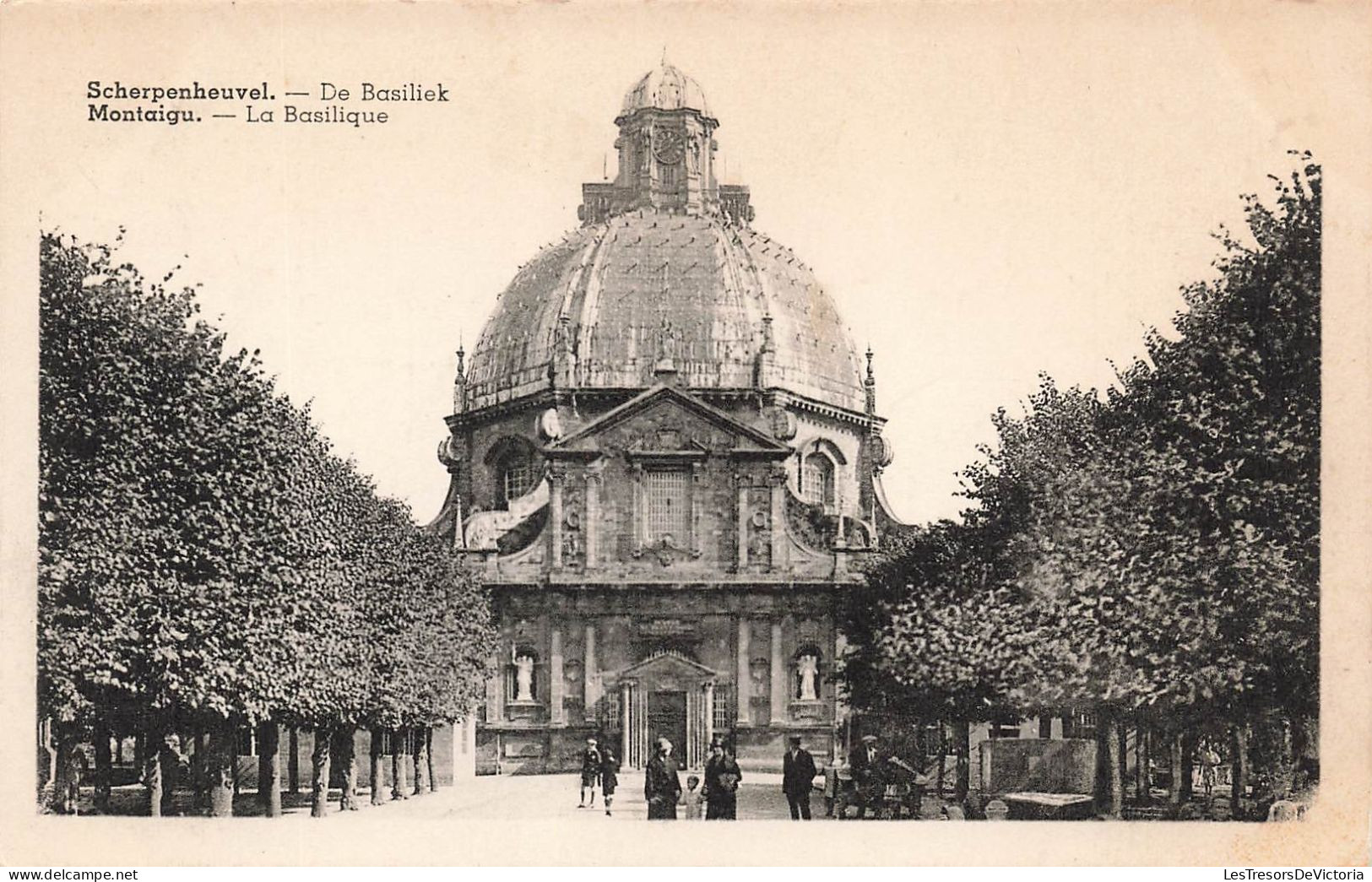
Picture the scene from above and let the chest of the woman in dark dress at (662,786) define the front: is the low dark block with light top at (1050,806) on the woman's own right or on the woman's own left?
on the woman's own left

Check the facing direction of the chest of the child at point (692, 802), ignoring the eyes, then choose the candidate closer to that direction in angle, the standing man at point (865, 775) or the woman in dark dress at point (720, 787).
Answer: the woman in dark dress

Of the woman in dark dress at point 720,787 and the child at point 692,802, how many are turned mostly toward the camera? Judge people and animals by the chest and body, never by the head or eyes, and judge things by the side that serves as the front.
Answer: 2

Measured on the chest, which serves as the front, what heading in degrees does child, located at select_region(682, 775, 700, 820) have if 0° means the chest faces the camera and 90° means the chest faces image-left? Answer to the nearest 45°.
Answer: approximately 0°

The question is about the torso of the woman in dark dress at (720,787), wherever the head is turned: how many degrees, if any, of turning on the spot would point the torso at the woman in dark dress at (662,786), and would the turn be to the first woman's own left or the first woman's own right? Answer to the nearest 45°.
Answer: approximately 135° to the first woman's own right
